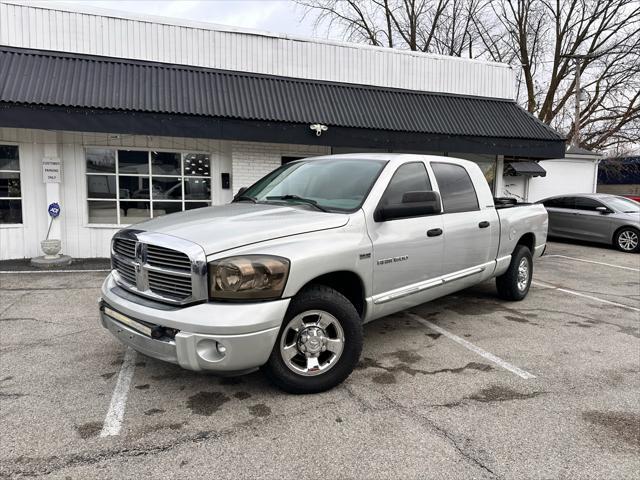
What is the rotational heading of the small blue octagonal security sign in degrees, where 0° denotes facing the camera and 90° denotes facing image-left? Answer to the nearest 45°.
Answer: approximately 0°

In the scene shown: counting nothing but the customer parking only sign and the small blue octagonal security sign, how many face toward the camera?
2

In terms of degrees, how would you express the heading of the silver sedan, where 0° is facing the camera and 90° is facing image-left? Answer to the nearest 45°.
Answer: approximately 315°

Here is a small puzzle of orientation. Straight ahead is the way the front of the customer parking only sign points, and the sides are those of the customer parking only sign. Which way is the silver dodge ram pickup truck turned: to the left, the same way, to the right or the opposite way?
to the right

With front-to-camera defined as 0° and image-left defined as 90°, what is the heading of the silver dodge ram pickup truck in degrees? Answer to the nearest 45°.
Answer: approximately 45°
